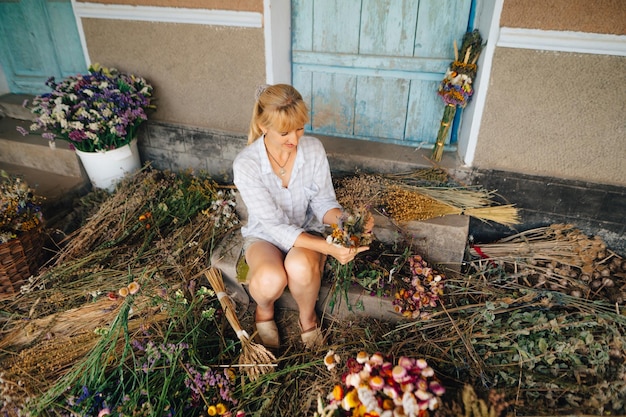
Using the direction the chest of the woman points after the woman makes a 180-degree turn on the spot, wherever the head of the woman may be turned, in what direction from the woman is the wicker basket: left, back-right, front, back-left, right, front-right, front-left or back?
left

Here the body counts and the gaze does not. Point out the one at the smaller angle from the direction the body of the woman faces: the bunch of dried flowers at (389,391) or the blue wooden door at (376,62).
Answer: the bunch of dried flowers

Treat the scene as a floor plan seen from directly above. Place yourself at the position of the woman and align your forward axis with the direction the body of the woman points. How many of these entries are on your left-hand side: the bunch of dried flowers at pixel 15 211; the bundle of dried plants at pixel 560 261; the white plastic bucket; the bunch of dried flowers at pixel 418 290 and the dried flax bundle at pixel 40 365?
2

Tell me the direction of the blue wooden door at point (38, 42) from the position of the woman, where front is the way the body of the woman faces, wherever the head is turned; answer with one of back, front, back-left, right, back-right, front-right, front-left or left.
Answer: back-right

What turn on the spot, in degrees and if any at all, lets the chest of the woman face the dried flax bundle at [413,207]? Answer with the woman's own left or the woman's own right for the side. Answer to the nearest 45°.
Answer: approximately 90° to the woman's own left

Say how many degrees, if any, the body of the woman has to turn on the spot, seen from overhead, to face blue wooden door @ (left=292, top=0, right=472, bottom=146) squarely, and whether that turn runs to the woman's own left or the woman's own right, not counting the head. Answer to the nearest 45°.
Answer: approximately 135° to the woman's own left

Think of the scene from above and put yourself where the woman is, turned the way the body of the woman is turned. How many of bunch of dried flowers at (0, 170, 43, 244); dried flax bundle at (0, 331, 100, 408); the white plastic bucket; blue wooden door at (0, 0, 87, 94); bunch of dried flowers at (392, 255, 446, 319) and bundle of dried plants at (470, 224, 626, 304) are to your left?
2

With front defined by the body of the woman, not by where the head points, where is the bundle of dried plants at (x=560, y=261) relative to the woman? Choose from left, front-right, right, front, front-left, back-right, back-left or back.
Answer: left

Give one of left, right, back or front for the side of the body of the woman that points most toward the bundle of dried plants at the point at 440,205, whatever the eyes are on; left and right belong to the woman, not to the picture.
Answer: left

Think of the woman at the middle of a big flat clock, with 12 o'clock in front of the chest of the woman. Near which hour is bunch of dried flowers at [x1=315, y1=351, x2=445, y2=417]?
The bunch of dried flowers is roughly at 11 o'clock from the woman.

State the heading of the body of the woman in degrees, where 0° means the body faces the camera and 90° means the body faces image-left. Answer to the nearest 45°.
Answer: approximately 0°

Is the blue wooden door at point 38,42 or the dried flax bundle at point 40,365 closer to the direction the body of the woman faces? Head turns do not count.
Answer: the dried flax bundle

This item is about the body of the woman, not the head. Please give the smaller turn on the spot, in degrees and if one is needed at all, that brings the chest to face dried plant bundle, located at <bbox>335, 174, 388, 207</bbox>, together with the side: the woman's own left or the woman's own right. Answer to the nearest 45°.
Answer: approximately 135° to the woman's own left

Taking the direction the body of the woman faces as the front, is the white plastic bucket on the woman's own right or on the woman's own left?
on the woman's own right

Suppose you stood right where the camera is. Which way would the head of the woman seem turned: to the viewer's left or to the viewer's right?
to the viewer's right

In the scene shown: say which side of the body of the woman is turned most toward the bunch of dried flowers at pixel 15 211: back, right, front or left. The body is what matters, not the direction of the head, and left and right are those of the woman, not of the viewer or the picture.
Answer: right

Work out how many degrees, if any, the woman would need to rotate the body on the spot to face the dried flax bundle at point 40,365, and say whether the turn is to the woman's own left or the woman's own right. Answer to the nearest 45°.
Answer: approximately 90° to the woman's own right

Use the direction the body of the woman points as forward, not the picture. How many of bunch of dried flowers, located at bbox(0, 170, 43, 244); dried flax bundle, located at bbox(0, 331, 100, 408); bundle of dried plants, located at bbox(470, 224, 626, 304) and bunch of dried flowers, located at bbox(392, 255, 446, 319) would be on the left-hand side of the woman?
2
